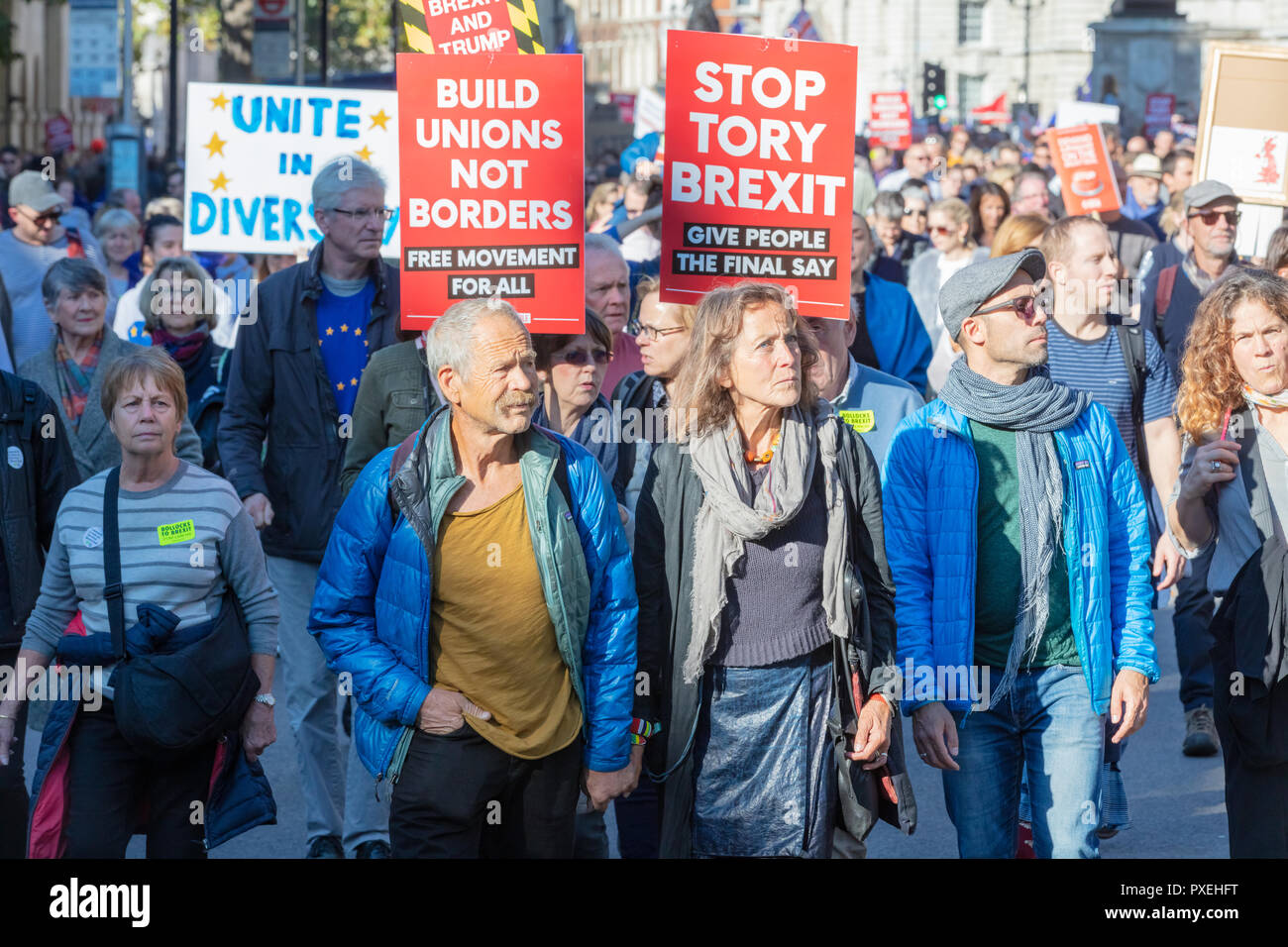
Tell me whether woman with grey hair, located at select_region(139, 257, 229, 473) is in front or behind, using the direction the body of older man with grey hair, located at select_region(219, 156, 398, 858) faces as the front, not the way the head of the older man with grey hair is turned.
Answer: behind

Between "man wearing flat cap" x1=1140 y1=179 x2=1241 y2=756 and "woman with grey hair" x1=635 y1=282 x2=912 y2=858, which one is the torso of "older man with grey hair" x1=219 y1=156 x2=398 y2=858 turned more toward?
the woman with grey hair

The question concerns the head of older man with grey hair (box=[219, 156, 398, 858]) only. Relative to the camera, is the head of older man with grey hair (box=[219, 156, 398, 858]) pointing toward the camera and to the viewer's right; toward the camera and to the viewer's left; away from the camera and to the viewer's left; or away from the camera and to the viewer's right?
toward the camera and to the viewer's right

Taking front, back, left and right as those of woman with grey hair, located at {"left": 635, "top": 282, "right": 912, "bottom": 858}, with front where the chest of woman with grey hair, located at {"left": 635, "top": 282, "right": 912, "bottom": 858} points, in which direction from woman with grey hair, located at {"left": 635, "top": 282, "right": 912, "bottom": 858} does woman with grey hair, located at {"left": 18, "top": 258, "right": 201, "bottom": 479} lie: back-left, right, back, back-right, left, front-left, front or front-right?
back-right

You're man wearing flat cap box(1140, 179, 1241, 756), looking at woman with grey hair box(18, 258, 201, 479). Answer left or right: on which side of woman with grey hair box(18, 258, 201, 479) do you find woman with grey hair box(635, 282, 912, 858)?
left

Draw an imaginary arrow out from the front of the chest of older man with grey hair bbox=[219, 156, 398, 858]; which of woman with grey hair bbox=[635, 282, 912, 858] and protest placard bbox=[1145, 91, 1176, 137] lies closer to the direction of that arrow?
the woman with grey hair
